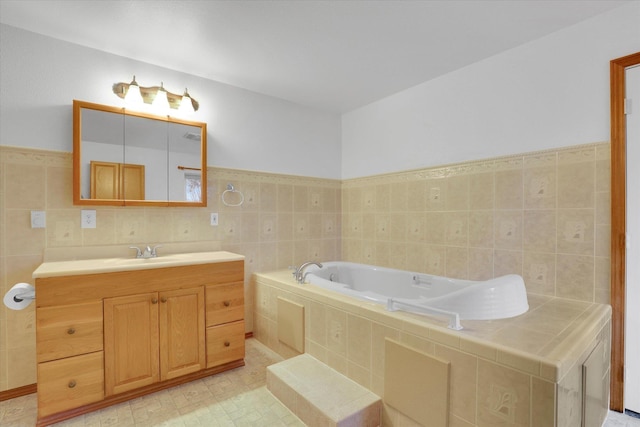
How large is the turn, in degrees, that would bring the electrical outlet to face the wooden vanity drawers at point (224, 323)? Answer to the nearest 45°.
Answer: approximately 45° to its left

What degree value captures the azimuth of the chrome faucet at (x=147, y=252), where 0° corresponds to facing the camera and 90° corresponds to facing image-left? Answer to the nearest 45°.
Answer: approximately 0°

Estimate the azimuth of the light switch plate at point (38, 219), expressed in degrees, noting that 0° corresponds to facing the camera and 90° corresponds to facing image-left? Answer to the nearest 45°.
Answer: approximately 0°

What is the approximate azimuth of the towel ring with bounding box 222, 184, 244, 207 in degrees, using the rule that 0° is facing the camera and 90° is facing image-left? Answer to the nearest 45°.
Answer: approximately 315°

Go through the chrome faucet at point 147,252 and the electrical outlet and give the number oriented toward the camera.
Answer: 2

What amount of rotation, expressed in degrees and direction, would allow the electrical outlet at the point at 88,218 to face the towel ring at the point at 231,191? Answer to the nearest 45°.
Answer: approximately 90° to its left

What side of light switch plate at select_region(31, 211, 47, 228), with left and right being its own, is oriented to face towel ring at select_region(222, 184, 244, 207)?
left

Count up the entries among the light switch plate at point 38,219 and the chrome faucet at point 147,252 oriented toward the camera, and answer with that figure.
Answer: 2
